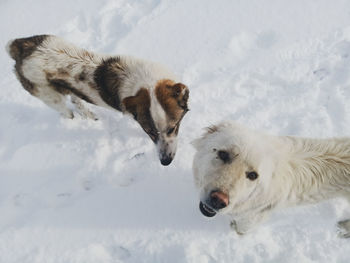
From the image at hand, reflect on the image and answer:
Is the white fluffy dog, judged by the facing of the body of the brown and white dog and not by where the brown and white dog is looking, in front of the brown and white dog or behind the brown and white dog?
in front

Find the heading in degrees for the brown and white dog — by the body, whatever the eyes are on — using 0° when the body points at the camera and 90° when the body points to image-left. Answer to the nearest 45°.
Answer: approximately 315°
